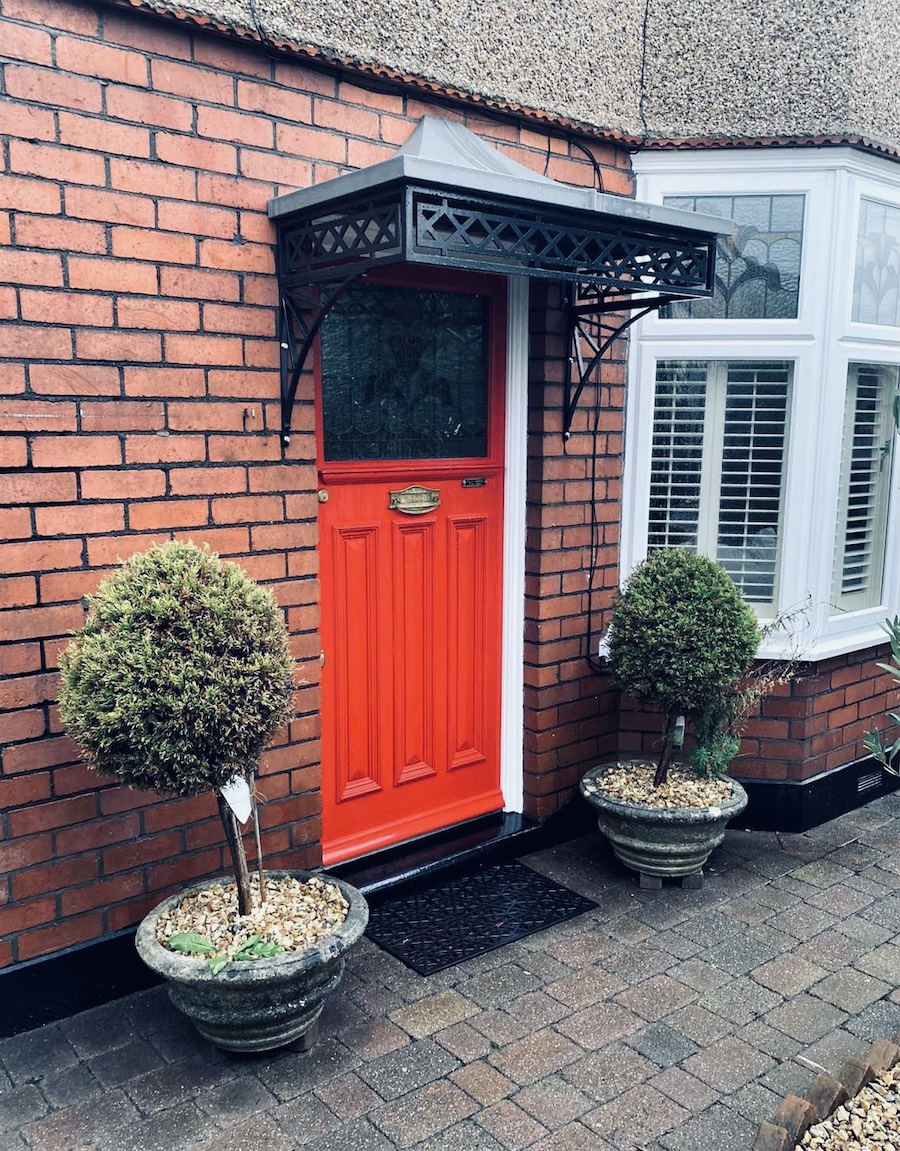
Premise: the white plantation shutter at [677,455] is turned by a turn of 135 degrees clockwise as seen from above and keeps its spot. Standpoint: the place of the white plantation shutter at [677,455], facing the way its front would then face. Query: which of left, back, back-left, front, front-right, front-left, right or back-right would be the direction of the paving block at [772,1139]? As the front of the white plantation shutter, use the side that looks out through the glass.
back-left

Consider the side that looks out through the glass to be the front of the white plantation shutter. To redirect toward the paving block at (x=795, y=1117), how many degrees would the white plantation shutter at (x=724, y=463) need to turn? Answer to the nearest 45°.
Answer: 0° — it already faces it

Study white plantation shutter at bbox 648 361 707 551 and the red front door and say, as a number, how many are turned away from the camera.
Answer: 0

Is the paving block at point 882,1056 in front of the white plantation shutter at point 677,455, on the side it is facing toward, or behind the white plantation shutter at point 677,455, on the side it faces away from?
in front

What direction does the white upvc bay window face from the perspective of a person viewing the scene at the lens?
facing the viewer and to the right of the viewer

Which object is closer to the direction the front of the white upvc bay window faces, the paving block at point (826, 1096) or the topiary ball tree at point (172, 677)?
the paving block

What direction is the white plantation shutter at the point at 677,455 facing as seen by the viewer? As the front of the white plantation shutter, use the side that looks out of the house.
toward the camera

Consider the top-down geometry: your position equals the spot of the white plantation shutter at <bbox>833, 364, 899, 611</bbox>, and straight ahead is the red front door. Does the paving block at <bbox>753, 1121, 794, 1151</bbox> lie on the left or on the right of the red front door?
left

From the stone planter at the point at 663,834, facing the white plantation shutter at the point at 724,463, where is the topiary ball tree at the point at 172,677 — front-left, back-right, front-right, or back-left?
back-left

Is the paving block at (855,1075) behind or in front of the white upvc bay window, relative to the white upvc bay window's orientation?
in front

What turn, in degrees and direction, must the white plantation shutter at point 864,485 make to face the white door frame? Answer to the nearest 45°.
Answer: approximately 90° to its right

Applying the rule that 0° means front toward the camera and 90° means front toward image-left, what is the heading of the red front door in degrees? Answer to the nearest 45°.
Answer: approximately 315°

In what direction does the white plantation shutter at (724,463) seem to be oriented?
toward the camera

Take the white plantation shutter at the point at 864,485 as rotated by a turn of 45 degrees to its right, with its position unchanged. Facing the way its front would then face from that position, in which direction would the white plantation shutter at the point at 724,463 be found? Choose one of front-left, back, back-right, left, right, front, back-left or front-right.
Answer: front-right

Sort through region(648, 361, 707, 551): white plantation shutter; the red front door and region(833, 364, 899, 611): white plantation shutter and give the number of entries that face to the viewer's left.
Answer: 0
